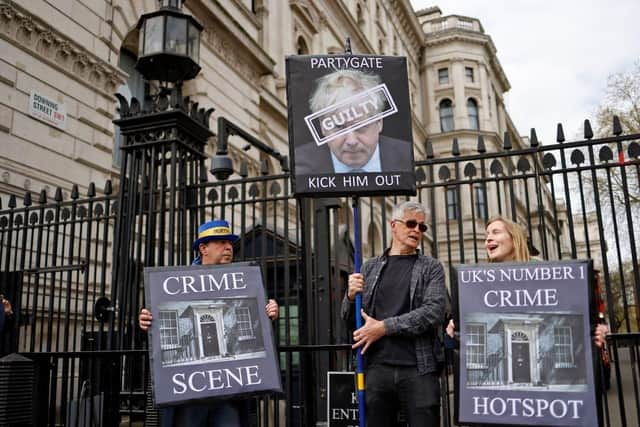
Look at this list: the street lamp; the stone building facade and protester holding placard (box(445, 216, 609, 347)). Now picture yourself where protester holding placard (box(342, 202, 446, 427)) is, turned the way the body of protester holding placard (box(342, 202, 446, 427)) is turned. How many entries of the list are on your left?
1

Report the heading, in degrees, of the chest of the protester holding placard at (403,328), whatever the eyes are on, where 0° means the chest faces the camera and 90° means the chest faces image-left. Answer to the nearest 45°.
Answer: approximately 0°

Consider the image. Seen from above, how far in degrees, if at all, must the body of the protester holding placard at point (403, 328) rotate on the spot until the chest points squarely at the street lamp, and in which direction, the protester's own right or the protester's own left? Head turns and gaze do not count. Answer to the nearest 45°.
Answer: approximately 135° to the protester's own right

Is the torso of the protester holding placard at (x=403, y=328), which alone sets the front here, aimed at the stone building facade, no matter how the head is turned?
no

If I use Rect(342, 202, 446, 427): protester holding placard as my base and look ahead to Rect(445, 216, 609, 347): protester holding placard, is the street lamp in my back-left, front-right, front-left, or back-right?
back-left

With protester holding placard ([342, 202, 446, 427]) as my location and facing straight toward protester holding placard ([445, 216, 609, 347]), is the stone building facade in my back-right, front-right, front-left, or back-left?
back-left

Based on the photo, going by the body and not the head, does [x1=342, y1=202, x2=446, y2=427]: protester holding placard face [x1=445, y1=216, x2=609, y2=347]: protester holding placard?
no
